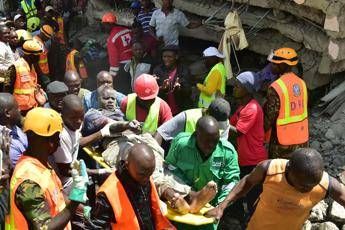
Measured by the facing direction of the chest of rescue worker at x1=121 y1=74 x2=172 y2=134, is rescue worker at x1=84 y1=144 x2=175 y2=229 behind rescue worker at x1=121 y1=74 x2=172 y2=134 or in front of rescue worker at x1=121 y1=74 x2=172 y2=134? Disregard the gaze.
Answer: in front

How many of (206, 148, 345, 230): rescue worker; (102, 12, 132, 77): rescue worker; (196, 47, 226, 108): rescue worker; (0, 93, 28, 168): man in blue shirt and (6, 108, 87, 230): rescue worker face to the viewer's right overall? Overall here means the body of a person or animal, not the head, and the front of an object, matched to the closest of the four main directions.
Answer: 2

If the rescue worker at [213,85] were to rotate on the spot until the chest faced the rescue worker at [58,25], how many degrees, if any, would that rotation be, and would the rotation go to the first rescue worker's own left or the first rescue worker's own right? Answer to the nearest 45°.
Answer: approximately 45° to the first rescue worker's own right

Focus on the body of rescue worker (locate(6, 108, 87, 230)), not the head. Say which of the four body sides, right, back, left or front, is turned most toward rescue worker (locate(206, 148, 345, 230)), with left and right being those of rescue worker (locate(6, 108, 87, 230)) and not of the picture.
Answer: front

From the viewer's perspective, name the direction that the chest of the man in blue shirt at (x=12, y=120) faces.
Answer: to the viewer's right
